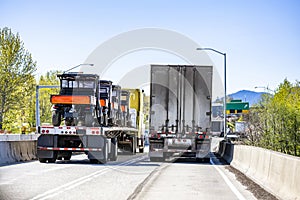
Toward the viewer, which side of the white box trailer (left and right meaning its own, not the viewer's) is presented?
back

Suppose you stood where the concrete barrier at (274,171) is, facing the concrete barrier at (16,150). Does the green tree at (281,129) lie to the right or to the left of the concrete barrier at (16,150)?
right

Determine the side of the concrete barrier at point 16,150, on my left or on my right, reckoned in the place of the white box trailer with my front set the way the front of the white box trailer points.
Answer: on my left

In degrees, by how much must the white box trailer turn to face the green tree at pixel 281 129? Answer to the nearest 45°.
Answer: approximately 45° to its right

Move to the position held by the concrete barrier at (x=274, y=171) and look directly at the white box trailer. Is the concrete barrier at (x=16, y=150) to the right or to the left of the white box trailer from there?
left

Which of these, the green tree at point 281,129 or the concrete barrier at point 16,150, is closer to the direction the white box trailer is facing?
the green tree

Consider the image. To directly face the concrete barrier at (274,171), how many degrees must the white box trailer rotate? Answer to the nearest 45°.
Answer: approximately 180°

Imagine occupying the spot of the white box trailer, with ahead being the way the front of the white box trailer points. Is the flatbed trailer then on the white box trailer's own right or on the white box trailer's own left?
on the white box trailer's own left

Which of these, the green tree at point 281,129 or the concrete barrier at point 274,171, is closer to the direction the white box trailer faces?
the green tree
